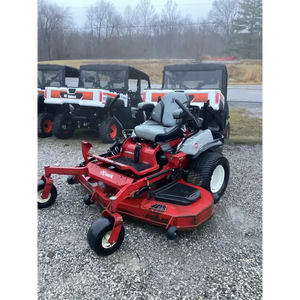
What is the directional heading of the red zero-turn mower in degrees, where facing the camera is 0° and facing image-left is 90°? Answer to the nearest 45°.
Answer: approximately 45°
